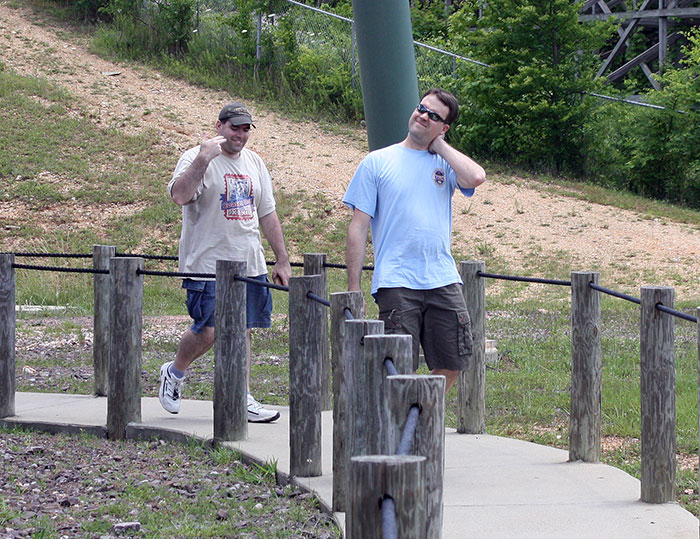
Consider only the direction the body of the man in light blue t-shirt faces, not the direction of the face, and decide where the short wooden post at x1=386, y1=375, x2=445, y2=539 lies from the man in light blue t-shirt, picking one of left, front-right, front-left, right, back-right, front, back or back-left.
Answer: front

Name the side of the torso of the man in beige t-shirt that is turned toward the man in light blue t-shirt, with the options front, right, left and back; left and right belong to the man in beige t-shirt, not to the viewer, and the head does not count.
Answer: front

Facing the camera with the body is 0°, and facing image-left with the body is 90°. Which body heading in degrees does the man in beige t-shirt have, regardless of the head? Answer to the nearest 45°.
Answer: approximately 315°

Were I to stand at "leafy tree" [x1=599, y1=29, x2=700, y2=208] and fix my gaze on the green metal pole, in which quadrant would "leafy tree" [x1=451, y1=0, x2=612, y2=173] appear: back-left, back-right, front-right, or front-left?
front-right

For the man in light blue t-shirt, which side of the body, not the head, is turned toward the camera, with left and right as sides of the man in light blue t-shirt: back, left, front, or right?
front

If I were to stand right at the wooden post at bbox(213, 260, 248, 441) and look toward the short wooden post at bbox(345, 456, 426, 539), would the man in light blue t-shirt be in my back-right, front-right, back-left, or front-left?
front-left

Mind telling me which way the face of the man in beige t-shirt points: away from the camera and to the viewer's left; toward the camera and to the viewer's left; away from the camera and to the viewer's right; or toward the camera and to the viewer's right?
toward the camera and to the viewer's right

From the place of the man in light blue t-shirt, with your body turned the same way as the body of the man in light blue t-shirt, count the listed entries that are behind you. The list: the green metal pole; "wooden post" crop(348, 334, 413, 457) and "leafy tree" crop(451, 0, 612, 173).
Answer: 2

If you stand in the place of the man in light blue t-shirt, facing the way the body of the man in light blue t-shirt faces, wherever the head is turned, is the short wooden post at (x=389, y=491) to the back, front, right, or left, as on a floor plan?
front

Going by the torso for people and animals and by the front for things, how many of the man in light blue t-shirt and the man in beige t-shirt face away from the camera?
0

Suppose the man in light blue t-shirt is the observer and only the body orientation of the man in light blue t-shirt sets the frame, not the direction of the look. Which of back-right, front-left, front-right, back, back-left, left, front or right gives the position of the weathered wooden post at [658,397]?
left

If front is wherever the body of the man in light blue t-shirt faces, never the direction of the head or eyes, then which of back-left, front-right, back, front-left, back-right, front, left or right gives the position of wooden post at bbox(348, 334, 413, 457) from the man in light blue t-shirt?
front

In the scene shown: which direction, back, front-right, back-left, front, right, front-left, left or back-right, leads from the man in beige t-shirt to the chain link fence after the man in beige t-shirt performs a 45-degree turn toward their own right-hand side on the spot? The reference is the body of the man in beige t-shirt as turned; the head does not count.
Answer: back
